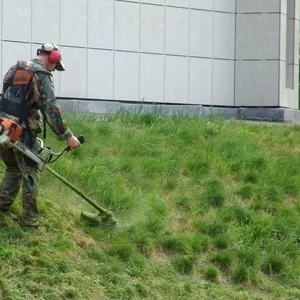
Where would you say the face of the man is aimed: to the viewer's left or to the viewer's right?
to the viewer's right

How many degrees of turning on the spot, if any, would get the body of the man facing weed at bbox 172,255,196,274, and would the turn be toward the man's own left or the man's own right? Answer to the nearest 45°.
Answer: approximately 45° to the man's own right

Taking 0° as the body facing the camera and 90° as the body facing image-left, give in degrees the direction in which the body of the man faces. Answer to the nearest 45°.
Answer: approximately 225°
